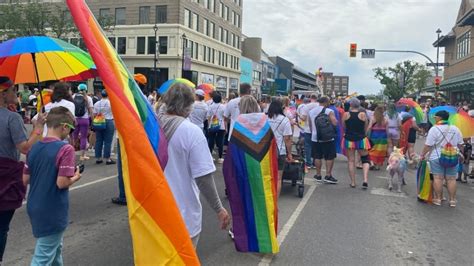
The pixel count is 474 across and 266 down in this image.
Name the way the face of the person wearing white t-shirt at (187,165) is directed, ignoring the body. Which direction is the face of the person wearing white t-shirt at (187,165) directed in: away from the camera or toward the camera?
away from the camera

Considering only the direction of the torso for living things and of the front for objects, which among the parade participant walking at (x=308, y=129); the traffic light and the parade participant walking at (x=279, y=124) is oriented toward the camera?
the traffic light

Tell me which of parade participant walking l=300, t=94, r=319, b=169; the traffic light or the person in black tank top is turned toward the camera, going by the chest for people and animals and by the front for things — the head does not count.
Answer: the traffic light

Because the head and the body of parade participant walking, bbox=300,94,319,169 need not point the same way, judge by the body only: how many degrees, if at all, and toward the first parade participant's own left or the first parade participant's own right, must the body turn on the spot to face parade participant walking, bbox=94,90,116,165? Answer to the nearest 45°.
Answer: approximately 90° to the first parade participant's own left

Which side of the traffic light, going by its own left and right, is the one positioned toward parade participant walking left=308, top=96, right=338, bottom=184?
front

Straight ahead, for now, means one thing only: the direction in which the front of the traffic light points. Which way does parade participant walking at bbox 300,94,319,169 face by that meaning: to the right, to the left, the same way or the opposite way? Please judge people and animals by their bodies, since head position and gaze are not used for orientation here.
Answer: the opposite way

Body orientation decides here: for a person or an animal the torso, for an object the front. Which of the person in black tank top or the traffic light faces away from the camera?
the person in black tank top

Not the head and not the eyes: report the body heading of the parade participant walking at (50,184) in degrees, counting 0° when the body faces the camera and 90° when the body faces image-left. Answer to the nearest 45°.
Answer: approximately 225°

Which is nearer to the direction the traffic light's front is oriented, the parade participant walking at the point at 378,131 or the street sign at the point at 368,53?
the parade participant walking

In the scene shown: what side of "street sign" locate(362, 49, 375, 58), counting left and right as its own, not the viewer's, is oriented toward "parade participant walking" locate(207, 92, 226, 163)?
front

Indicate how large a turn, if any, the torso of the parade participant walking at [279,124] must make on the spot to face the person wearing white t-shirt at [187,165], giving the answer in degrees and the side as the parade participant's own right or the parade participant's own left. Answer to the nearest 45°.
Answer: approximately 180°

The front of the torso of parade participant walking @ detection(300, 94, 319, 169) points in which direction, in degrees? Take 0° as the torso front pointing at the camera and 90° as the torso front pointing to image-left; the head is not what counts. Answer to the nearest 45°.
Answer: approximately 180°

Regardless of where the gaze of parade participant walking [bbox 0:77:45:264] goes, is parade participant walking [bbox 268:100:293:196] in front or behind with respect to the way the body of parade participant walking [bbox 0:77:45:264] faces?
in front

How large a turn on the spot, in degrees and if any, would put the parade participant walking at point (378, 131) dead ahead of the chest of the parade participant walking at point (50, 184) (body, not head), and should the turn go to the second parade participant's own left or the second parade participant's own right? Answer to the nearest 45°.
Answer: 0° — they already face them

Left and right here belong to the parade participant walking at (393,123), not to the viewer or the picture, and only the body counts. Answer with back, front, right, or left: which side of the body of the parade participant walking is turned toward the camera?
back
